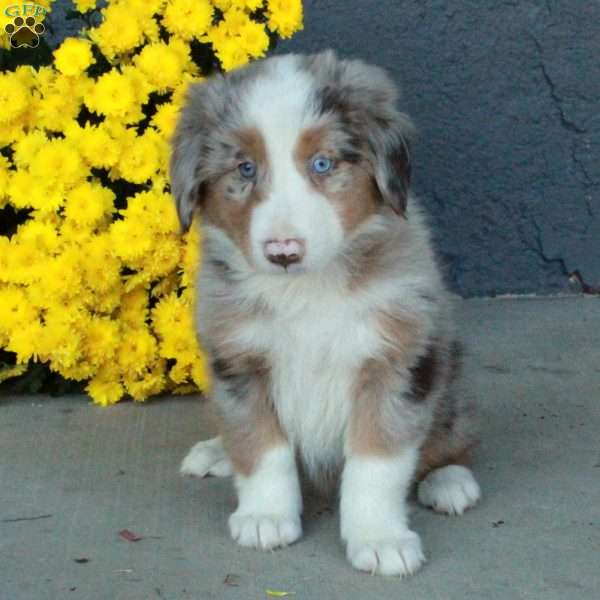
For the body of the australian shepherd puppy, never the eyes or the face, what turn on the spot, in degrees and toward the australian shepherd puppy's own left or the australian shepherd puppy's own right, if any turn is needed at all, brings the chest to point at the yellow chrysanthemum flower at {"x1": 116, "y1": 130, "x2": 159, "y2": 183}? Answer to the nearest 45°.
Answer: approximately 135° to the australian shepherd puppy's own right

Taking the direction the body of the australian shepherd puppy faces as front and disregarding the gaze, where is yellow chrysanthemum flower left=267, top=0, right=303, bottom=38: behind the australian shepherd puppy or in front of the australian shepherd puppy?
behind

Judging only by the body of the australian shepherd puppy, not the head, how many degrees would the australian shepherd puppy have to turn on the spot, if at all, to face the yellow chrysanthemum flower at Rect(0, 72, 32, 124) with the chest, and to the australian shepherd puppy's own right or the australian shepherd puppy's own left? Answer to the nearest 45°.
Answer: approximately 135° to the australian shepherd puppy's own right

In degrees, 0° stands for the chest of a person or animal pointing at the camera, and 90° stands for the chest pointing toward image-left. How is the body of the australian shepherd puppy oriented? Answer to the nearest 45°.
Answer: approximately 0°

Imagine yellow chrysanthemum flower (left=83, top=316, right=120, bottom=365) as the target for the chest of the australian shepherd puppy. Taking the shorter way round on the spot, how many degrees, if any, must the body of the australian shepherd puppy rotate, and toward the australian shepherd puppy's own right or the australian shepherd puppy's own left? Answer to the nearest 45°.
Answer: approximately 135° to the australian shepherd puppy's own right

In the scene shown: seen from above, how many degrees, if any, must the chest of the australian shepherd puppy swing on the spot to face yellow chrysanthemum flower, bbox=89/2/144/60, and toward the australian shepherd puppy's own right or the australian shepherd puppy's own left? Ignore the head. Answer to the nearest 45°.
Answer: approximately 135° to the australian shepherd puppy's own right
